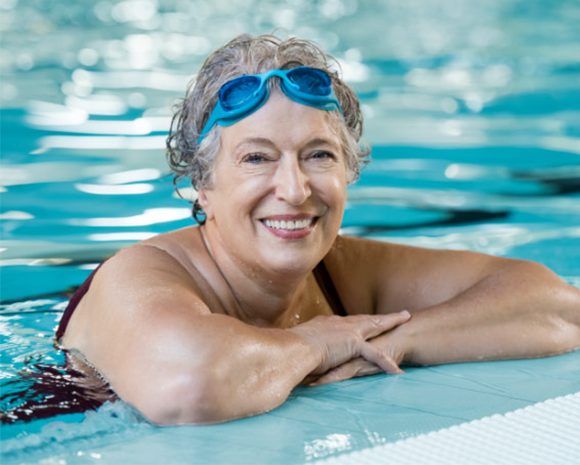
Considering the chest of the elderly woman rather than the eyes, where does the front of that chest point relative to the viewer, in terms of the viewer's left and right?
facing the viewer and to the right of the viewer
